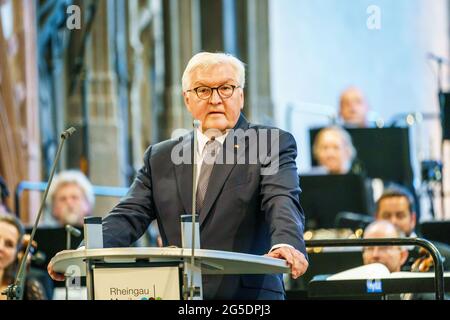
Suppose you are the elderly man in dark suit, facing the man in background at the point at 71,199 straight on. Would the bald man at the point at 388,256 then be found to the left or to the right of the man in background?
right

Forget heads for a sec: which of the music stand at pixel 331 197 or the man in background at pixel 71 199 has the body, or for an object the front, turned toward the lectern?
the man in background

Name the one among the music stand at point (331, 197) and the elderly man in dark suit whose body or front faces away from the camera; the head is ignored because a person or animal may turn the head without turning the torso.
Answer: the music stand

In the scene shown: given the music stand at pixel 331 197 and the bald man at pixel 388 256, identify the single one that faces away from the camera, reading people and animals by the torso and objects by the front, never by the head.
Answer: the music stand

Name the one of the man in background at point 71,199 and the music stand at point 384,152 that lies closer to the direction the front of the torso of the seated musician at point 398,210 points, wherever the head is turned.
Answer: the man in background

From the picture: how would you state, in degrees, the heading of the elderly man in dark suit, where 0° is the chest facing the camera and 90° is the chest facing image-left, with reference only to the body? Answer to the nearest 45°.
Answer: approximately 0°

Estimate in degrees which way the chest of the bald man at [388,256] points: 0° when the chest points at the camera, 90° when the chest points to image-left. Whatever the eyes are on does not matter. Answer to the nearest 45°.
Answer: approximately 45°

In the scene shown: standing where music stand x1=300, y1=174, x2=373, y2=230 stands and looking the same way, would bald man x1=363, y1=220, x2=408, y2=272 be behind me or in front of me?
behind

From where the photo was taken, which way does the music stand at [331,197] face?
away from the camera
